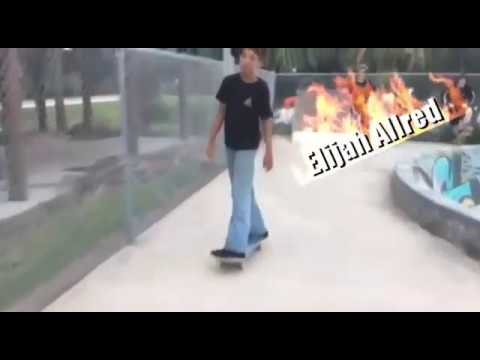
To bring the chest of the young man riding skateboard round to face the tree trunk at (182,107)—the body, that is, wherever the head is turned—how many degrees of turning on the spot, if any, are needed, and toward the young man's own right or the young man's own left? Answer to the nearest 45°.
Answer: approximately 135° to the young man's own right

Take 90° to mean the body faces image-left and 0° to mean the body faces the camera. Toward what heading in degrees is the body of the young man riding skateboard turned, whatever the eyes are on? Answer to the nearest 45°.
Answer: approximately 45°

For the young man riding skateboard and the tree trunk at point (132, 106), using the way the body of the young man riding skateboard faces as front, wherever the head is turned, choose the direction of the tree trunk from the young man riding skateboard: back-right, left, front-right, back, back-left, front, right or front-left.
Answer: right

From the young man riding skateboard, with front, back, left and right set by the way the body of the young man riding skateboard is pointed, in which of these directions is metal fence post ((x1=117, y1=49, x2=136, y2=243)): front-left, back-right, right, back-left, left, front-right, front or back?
right
